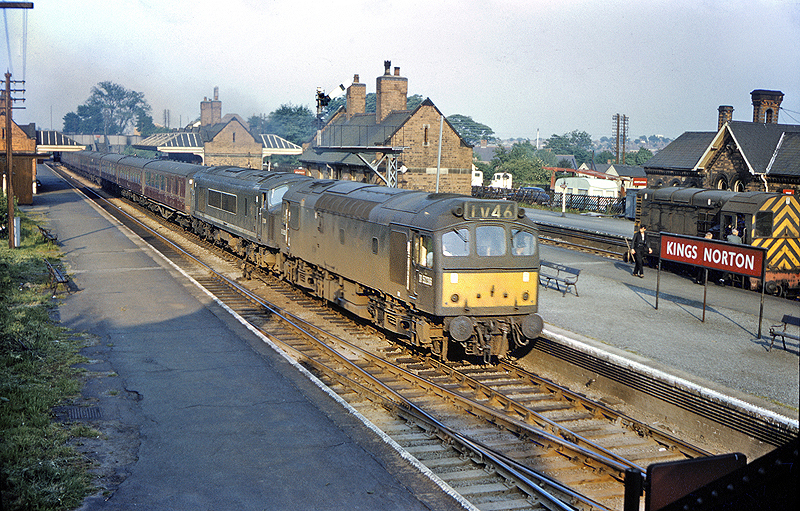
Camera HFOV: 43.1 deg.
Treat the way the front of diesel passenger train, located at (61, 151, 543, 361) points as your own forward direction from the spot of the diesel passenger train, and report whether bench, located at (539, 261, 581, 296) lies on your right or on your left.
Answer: on your left

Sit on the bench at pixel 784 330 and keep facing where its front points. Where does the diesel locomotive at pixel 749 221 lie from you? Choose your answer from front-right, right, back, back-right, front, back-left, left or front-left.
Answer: back-right

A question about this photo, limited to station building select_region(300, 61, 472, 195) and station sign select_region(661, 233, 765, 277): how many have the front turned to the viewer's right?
0

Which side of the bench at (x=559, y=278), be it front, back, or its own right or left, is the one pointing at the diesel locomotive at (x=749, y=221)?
back

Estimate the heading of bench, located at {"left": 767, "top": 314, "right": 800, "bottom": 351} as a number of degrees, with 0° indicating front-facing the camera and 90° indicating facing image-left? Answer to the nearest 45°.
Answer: approximately 45°

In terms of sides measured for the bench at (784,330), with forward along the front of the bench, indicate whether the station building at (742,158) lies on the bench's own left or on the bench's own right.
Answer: on the bench's own right

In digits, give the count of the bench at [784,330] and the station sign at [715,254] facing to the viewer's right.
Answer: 0
